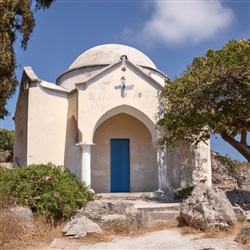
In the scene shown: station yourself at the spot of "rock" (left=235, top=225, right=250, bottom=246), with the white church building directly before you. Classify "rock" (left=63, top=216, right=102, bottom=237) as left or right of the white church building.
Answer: left

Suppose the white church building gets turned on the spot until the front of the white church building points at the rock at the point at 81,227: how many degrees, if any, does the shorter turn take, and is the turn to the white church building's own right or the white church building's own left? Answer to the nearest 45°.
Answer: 0° — it already faces it

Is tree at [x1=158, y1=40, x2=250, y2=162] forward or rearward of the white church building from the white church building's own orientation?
forward

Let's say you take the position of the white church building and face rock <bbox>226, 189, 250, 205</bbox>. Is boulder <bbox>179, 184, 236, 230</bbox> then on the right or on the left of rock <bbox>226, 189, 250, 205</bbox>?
right

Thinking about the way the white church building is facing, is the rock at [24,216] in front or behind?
in front

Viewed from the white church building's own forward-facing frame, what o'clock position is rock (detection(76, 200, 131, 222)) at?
The rock is roughly at 12 o'clock from the white church building.

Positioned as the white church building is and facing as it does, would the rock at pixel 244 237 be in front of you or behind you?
in front

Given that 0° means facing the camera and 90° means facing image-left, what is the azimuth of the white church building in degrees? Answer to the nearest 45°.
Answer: approximately 0°

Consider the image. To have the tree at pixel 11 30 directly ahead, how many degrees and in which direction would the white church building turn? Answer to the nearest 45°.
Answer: approximately 45° to its right

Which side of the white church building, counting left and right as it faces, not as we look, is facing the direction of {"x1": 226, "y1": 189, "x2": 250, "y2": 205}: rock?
left

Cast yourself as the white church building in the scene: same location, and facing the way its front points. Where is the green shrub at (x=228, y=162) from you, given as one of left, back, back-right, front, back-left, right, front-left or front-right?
back-left
